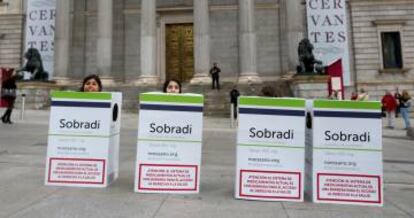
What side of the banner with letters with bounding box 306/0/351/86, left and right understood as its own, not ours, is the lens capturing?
front

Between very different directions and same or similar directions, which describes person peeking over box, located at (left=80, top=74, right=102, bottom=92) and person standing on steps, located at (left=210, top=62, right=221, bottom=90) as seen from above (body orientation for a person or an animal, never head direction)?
same or similar directions

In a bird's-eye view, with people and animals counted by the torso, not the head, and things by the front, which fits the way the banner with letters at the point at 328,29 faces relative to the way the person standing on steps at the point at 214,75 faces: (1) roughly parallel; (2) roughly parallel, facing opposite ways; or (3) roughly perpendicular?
roughly parallel

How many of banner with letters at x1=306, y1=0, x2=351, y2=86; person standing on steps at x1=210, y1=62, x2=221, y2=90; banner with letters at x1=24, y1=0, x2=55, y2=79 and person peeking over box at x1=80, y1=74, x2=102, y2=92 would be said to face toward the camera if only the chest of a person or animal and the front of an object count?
4

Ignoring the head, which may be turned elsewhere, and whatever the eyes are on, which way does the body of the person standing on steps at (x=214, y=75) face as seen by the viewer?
toward the camera

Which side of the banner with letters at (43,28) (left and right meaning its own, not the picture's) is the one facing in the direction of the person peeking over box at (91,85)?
front

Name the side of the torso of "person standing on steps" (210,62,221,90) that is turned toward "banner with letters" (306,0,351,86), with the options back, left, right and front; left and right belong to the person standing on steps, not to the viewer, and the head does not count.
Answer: left

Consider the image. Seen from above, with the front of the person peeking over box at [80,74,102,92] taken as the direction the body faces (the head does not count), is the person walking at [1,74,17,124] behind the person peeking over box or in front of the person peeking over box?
behind

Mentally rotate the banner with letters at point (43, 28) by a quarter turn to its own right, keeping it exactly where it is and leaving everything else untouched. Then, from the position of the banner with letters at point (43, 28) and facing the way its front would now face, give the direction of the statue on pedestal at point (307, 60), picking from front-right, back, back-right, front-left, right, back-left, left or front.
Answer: back-left

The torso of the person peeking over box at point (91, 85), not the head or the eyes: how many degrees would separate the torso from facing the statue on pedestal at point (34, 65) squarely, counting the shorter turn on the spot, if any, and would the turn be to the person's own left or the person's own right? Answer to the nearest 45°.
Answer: approximately 180°

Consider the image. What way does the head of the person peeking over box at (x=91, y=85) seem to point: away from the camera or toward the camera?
toward the camera

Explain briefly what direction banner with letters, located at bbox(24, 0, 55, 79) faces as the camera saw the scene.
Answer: facing the viewer

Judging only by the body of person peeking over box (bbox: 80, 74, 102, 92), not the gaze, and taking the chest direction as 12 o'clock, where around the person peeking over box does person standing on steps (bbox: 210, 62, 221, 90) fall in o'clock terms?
The person standing on steps is roughly at 7 o'clock from the person peeking over box.

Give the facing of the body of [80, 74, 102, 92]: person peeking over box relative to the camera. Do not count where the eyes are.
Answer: toward the camera

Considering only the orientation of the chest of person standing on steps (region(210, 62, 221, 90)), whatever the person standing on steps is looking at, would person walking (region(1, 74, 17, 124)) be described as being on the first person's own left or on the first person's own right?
on the first person's own right
